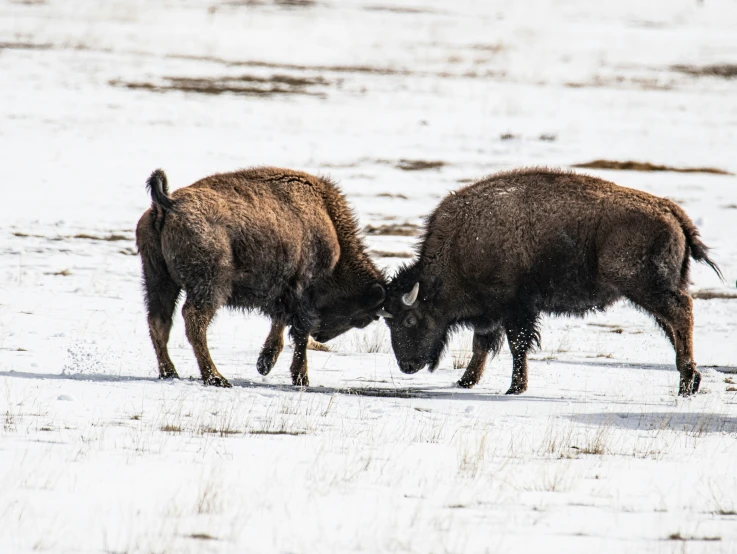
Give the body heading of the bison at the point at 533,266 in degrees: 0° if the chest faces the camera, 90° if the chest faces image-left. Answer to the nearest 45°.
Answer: approximately 90°

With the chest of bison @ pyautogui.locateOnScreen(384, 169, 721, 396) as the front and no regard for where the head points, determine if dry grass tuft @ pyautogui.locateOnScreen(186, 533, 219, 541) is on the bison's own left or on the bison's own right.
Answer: on the bison's own left

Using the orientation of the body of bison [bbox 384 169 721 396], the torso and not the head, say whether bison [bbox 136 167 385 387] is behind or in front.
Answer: in front

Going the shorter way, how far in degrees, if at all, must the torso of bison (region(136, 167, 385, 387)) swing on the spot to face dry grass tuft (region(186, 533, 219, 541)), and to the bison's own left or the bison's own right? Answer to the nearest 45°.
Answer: approximately 135° to the bison's own right

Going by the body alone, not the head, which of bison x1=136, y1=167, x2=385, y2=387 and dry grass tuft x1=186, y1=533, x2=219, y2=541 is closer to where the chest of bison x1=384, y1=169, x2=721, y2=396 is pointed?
the bison

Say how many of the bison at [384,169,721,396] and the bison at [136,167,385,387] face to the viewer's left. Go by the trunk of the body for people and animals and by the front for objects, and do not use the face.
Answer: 1

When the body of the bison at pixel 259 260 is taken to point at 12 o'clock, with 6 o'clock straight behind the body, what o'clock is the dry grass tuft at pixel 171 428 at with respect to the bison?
The dry grass tuft is roughly at 5 o'clock from the bison.

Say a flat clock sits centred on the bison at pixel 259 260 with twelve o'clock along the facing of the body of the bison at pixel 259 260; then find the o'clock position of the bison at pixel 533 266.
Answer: the bison at pixel 533 266 is roughly at 1 o'clock from the bison at pixel 259 260.

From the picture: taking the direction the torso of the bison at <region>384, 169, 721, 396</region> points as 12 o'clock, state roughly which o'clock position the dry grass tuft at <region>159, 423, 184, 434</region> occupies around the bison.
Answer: The dry grass tuft is roughly at 10 o'clock from the bison.

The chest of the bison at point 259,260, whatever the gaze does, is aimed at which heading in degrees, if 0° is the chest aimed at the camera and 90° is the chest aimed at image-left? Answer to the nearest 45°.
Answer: approximately 225°
